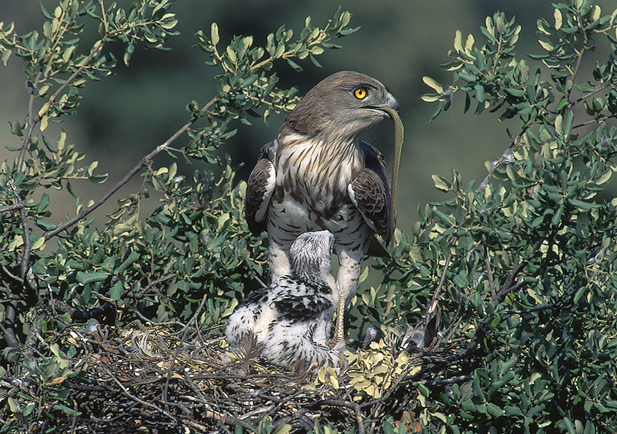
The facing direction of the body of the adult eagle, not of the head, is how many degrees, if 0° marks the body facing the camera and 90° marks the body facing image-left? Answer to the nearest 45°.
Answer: approximately 0°
